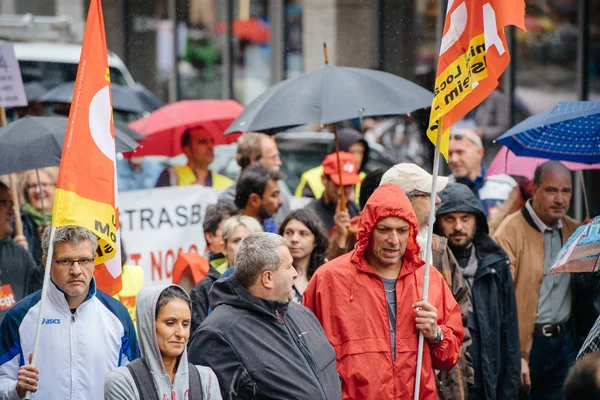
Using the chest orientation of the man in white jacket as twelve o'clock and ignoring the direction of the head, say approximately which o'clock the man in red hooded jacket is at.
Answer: The man in red hooded jacket is roughly at 9 o'clock from the man in white jacket.

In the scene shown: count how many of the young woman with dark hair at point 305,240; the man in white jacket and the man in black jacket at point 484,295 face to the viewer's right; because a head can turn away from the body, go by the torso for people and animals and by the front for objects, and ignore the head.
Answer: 0

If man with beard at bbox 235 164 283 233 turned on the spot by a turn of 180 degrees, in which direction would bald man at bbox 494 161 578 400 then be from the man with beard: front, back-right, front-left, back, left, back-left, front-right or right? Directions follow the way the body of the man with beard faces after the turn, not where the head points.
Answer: back

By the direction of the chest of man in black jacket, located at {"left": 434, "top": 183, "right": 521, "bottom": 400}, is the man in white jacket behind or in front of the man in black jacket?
in front

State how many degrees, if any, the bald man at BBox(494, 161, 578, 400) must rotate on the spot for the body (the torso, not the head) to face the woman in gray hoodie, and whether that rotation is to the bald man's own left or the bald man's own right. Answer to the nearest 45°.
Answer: approximately 90° to the bald man's own right

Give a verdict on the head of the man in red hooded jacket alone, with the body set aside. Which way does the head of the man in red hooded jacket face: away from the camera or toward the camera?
toward the camera

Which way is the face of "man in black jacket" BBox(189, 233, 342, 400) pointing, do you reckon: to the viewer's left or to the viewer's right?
to the viewer's right

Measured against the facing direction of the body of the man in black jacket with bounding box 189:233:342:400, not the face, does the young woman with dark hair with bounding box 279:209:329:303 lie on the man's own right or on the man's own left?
on the man's own left

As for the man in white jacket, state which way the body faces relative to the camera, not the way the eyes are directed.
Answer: toward the camera
